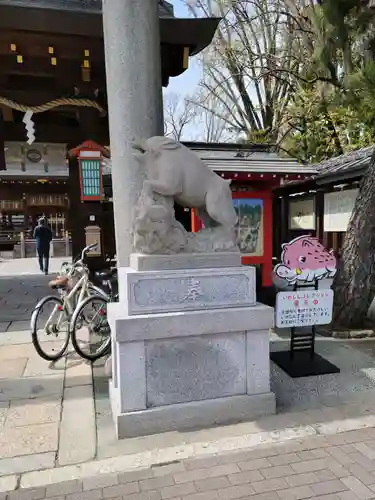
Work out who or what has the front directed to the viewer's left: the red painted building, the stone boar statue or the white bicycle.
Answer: the stone boar statue

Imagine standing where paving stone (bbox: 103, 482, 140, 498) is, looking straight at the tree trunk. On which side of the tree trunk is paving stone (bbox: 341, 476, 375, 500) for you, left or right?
right

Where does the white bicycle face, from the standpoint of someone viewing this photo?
facing away from the viewer and to the right of the viewer

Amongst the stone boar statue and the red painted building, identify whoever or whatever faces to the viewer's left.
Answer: the stone boar statue

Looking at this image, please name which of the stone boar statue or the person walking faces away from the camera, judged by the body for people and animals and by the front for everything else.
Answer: the person walking

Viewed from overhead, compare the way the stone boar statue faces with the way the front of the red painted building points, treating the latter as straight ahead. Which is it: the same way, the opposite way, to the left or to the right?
to the right

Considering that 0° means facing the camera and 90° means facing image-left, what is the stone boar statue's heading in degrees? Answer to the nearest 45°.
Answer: approximately 90°

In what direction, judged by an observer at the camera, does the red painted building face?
facing the viewer

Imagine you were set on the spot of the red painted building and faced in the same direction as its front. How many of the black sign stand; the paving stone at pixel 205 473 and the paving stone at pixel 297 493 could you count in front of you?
3

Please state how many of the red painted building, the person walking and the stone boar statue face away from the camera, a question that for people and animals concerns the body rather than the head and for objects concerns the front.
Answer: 1

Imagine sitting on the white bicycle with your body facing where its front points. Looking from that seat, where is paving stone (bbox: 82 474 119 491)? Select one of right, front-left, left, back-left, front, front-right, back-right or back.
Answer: back-right

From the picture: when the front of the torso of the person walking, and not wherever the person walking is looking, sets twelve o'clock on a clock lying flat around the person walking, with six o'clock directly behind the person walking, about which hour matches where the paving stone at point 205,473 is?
The paving stone is roughly at 6 o'clock from the person walking.
